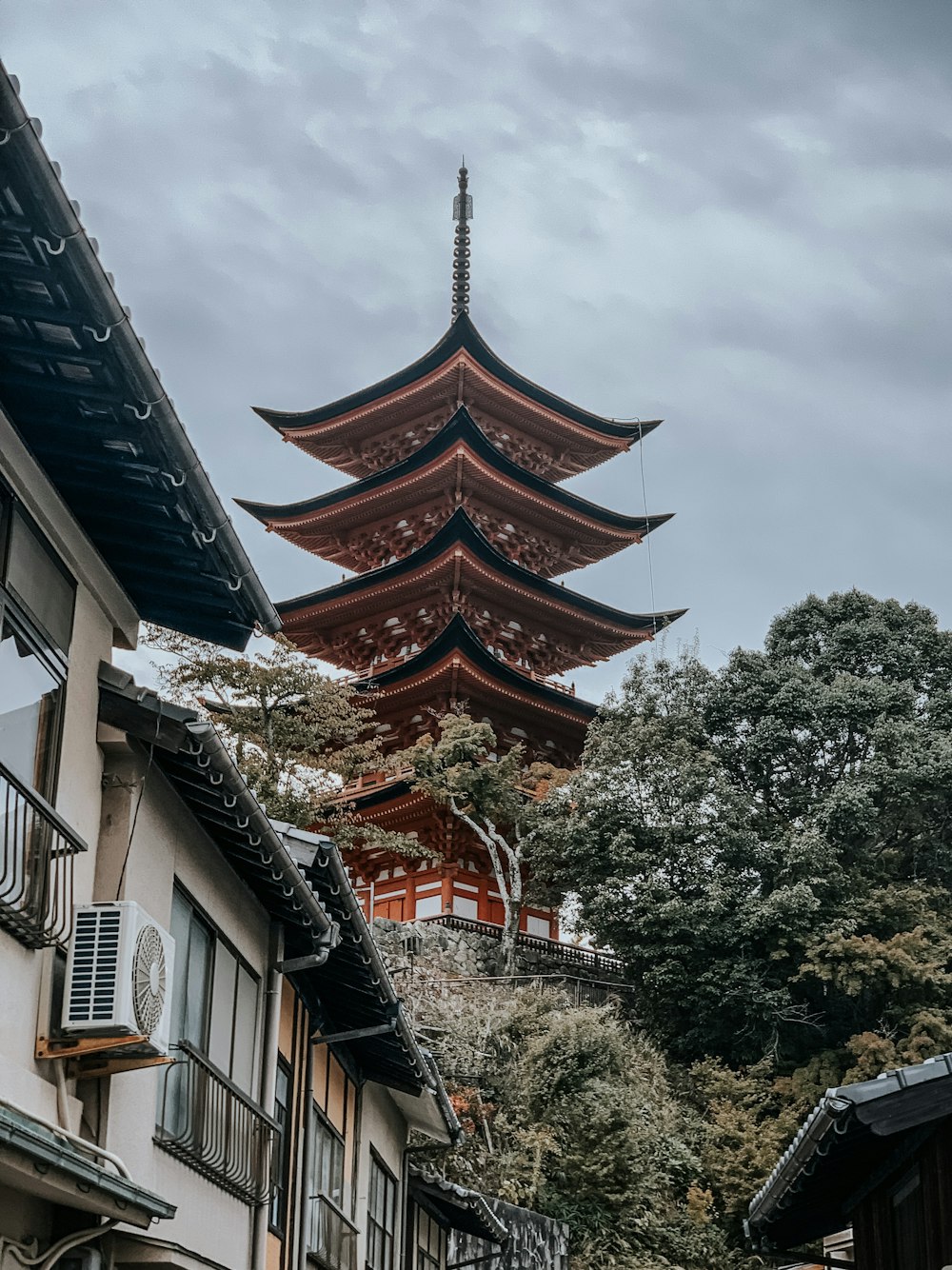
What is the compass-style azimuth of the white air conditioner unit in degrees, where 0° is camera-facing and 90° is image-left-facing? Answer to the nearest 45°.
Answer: approximately 270°

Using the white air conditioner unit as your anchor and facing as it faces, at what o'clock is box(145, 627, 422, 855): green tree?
The green tree is roughly at 9 o'clock from the white air conditioner unit.

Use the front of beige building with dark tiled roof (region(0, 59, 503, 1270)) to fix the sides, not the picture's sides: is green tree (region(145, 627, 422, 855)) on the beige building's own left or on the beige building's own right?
on the beige building's own left

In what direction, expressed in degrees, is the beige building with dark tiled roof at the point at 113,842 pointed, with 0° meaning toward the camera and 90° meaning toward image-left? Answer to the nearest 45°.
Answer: approximately 270°

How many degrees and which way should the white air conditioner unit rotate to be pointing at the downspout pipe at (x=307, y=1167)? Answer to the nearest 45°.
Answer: approximately 90° to its left

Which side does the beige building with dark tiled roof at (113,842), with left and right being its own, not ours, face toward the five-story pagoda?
left
